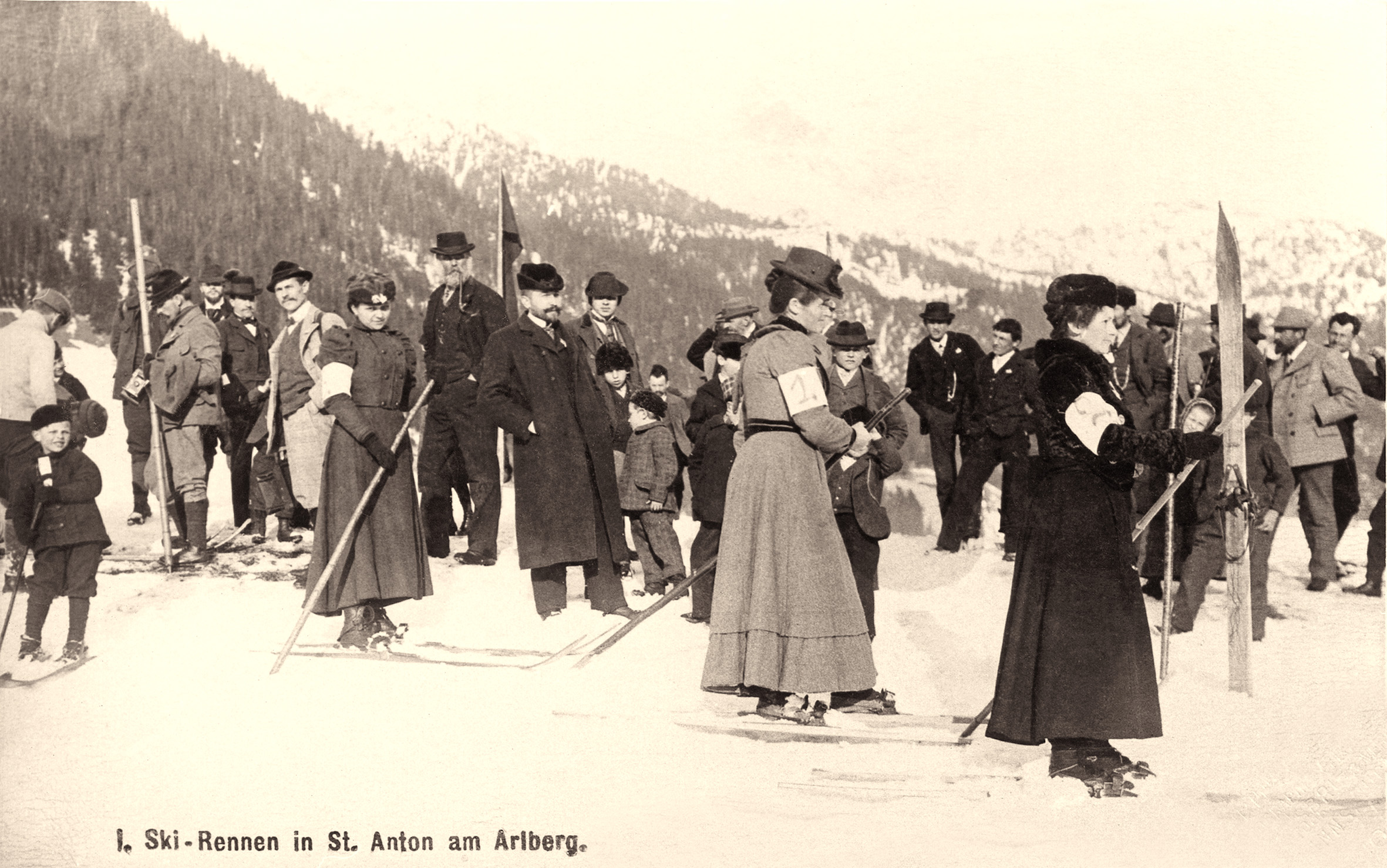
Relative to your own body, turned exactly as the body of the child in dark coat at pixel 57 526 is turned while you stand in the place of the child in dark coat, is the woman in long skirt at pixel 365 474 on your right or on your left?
on your left

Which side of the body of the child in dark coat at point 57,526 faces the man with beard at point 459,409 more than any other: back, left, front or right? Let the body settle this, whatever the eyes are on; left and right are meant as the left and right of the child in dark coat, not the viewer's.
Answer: left

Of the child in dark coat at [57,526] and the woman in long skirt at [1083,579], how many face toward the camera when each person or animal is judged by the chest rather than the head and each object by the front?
1

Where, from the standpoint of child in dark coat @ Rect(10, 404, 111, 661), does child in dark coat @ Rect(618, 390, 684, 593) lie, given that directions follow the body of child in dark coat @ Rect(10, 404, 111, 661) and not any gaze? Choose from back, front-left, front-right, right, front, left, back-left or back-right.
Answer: left

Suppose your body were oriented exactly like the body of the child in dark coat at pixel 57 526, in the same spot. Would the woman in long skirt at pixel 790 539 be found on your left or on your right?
on your left

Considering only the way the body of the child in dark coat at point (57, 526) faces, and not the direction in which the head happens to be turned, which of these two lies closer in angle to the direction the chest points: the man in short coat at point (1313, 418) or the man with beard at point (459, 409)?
the man in short coat

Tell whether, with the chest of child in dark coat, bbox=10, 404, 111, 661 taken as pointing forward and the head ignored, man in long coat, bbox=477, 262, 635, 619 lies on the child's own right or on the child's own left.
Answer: on the child's own left
